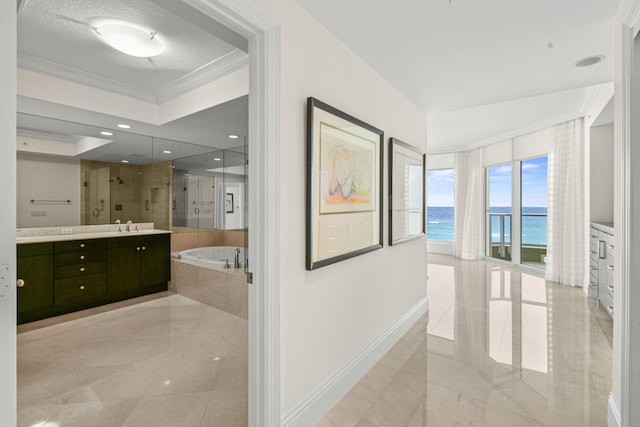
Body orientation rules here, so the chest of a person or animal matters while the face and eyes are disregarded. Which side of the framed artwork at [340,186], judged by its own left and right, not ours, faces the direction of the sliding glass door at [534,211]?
left

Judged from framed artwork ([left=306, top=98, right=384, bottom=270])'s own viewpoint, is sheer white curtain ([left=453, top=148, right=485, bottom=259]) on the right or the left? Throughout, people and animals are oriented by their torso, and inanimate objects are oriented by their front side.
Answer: on its left

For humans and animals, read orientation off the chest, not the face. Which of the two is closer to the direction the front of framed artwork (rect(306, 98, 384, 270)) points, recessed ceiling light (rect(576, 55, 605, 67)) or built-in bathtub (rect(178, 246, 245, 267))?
the recessed ceiling light

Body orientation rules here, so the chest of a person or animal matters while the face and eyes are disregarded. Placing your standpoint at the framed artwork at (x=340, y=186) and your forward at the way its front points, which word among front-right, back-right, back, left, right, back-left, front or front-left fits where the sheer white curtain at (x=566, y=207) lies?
left

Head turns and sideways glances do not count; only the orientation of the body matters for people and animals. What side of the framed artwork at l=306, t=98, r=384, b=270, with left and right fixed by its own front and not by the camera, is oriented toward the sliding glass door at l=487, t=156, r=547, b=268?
left

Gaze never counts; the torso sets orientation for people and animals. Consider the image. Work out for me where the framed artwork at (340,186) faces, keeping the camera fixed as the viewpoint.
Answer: facing the viewer and to the right of the viewer

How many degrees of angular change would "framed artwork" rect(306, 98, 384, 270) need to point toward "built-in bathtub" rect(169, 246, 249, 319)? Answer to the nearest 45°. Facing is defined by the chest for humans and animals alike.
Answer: approximately 180°

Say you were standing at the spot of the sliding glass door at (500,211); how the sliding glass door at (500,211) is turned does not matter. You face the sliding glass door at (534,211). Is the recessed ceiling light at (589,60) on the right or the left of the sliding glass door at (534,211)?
right

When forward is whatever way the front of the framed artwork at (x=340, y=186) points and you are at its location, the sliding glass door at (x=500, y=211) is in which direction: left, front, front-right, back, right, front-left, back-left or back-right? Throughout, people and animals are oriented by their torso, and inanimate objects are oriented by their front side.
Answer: left

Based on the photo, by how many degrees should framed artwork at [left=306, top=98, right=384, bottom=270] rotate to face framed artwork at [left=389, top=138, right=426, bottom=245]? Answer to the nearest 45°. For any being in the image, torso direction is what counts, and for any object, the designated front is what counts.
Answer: approximately 90° to its left

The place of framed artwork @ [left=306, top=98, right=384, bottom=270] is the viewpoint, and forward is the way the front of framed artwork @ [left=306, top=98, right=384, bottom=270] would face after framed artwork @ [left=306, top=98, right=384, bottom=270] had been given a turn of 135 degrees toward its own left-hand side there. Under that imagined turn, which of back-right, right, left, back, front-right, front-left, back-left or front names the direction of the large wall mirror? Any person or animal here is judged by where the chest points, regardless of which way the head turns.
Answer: front-left

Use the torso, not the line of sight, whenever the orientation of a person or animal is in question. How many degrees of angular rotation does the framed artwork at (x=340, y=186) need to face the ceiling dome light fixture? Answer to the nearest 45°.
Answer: approximately 135° to its right

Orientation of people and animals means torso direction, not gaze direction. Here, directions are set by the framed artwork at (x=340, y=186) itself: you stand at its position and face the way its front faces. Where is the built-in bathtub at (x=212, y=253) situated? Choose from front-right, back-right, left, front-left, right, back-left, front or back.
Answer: back

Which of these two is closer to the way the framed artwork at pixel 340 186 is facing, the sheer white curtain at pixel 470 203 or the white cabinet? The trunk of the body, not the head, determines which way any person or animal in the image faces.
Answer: the white cabinet
